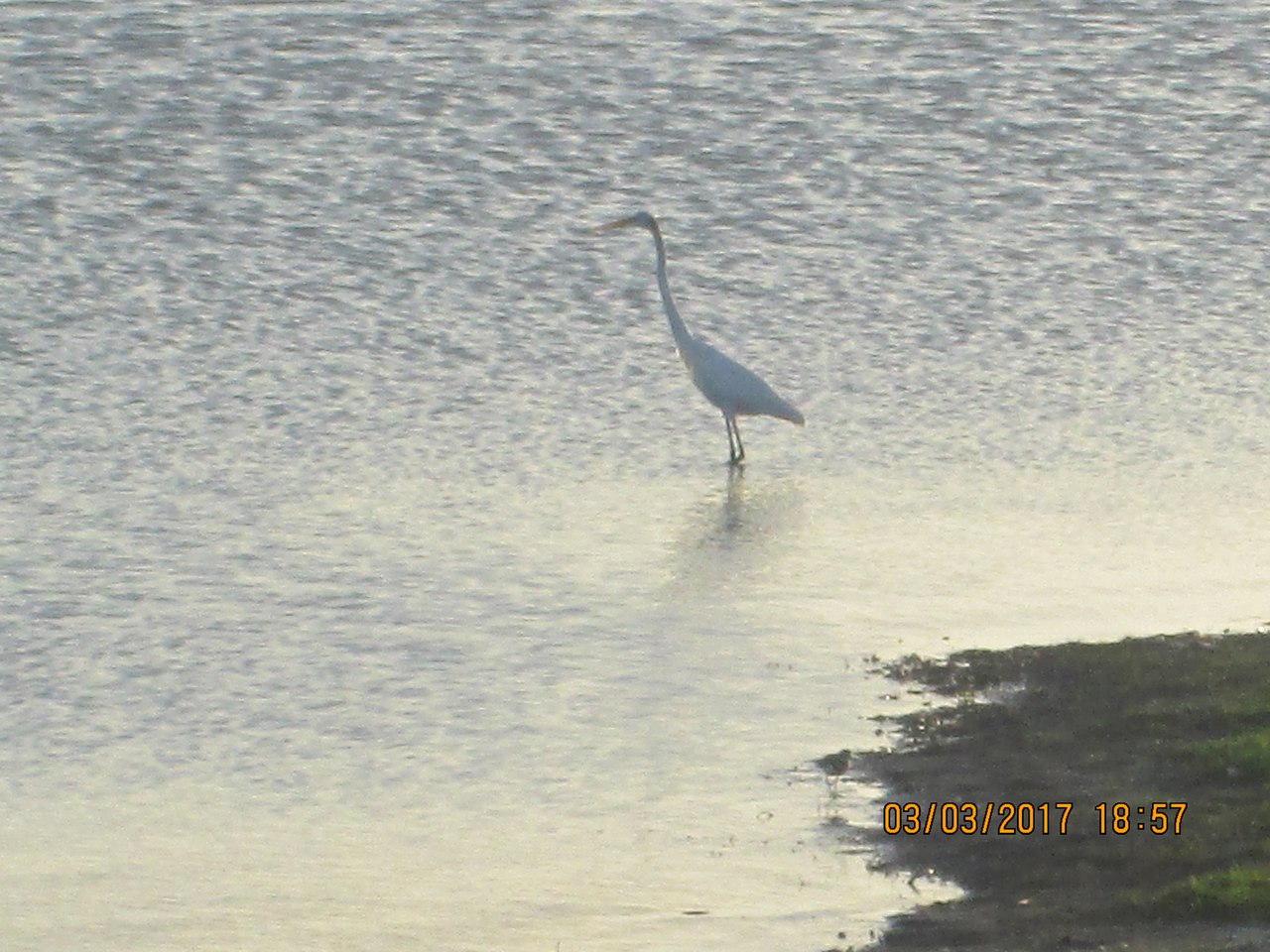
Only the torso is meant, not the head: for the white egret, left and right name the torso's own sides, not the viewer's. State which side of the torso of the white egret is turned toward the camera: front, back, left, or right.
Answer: left
